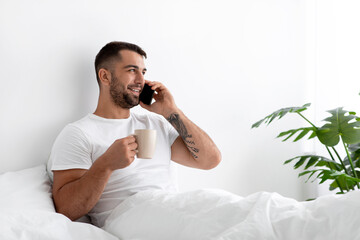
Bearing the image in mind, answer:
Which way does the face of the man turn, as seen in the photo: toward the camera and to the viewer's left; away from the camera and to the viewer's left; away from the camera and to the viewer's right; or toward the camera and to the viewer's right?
toward the camera and to the viewer's right

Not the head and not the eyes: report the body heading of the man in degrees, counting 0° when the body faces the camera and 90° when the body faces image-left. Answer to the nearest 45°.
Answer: approximately 315°

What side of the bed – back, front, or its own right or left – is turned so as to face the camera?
right
